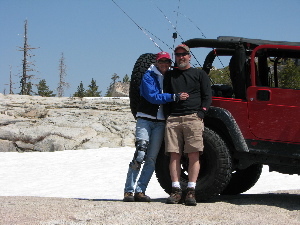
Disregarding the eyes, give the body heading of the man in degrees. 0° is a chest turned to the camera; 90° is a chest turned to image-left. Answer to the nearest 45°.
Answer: approximately 0°
